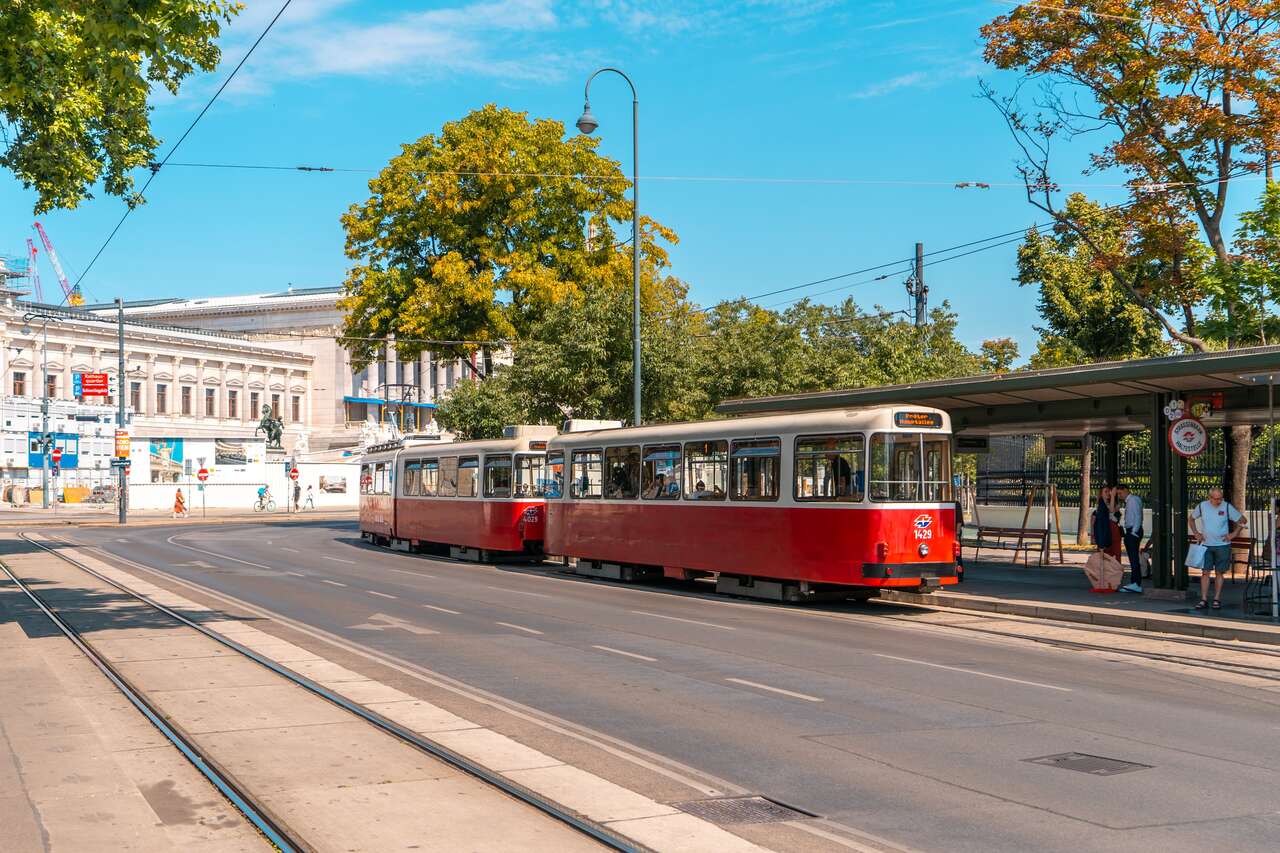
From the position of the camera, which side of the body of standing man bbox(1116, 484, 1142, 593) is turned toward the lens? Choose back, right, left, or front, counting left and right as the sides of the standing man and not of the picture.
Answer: left

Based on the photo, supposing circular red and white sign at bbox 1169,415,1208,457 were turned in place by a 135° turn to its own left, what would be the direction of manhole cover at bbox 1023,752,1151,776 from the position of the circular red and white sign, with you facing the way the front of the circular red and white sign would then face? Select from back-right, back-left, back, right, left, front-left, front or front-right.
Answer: back-right

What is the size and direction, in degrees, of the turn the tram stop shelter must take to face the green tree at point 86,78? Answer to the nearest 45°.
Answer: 0° — it already faces it

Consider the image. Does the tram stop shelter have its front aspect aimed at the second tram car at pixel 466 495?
no

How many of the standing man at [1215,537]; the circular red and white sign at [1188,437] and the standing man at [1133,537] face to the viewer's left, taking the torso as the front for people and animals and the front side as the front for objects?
1

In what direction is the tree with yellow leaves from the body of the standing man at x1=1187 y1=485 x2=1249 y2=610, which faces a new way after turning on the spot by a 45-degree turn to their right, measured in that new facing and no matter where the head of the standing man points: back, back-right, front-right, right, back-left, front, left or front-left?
right

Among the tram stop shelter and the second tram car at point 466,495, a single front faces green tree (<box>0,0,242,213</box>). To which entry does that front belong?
the tram stop shelter

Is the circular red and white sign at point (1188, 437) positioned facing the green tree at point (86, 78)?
no

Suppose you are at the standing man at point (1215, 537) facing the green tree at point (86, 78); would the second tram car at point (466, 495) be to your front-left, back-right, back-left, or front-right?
front-right

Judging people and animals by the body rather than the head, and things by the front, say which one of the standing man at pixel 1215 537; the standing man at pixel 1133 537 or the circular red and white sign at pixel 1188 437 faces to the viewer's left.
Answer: the standing man at pixel 1133 537

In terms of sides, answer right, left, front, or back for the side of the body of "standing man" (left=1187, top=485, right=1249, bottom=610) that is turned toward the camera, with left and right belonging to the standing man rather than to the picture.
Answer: front

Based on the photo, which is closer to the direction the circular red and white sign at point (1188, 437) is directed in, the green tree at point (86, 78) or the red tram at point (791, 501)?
the green tree

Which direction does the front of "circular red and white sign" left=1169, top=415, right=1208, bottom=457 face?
toward the camera

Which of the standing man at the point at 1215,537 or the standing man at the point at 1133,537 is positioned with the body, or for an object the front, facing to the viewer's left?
the standing man at the point at 1133,537

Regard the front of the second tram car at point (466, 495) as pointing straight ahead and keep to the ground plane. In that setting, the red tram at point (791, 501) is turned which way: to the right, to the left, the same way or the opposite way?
the same way

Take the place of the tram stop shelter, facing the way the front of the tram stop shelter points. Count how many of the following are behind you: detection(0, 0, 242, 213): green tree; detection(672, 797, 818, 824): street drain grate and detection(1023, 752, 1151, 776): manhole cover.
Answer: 0

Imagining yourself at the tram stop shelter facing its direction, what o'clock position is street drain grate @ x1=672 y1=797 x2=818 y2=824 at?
The street drain grate is roughly at 11 o'clock from the tram stop shelter.
